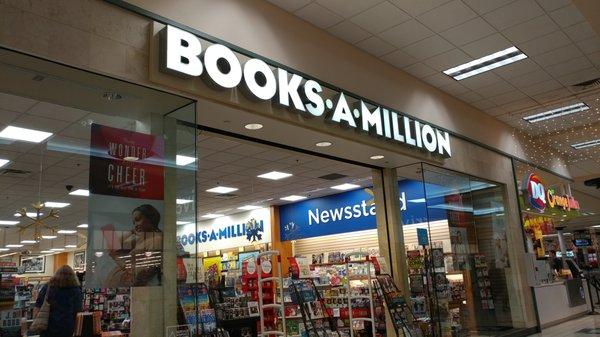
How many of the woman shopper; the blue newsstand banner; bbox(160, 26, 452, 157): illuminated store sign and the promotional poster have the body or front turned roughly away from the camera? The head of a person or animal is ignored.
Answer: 1

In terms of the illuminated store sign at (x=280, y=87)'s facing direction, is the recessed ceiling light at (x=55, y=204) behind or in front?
behind

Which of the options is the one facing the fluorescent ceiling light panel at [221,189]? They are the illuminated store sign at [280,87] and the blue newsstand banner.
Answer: the blue newsstand banner

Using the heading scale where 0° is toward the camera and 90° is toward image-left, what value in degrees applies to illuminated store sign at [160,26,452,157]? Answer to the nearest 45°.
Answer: approximately 315°

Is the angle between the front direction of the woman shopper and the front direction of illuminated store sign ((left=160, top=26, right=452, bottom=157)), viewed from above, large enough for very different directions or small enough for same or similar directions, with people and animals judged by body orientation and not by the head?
very different directions

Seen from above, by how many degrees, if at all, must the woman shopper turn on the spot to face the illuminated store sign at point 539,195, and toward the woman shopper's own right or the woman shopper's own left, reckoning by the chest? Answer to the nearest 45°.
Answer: approximately 90° to the woman shopper's own right

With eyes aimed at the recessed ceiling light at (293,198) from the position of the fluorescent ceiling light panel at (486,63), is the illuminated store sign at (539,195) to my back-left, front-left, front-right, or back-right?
front-right

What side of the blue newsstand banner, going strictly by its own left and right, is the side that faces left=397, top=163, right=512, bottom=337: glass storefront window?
left

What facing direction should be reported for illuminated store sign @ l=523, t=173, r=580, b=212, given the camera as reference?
facing the viewer and to the right of the viewer

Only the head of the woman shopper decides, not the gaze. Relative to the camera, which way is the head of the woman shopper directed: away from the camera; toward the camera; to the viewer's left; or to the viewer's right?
away from the camera

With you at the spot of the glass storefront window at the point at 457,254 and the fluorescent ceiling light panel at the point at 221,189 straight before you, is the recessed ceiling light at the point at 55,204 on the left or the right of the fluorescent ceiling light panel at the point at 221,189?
left

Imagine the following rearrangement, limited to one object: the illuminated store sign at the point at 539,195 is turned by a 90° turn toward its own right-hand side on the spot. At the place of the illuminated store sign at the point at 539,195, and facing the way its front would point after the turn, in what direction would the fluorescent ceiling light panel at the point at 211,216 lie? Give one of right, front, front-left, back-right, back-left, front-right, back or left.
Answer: front-right

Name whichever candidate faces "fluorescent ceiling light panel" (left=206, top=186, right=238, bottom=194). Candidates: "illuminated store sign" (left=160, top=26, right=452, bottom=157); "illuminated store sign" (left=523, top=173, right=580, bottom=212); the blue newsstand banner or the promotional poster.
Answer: the blue newsstand banner

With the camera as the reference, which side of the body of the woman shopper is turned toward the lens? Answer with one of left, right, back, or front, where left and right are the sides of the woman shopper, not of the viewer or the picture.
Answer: back

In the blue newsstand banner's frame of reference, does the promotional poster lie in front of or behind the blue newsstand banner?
in front

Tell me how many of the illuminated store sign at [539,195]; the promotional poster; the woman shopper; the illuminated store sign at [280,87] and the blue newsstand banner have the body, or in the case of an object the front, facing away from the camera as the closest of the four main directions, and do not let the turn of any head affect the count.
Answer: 1

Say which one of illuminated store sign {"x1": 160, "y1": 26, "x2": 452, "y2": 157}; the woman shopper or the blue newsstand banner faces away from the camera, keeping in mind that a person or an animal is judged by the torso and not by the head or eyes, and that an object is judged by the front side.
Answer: the woman shopper

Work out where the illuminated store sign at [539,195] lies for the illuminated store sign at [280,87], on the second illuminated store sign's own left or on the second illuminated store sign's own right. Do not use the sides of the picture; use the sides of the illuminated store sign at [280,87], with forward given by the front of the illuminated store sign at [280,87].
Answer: on the second illuminated store sign's own left
